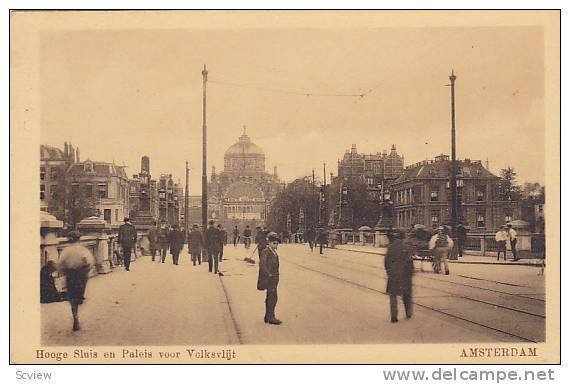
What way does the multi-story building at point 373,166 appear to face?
toward the camera

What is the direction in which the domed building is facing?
toward the camera

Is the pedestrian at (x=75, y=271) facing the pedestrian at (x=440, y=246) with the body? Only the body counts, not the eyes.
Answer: no

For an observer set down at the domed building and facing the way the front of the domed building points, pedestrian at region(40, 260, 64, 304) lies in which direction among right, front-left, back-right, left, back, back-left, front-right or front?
front-right
